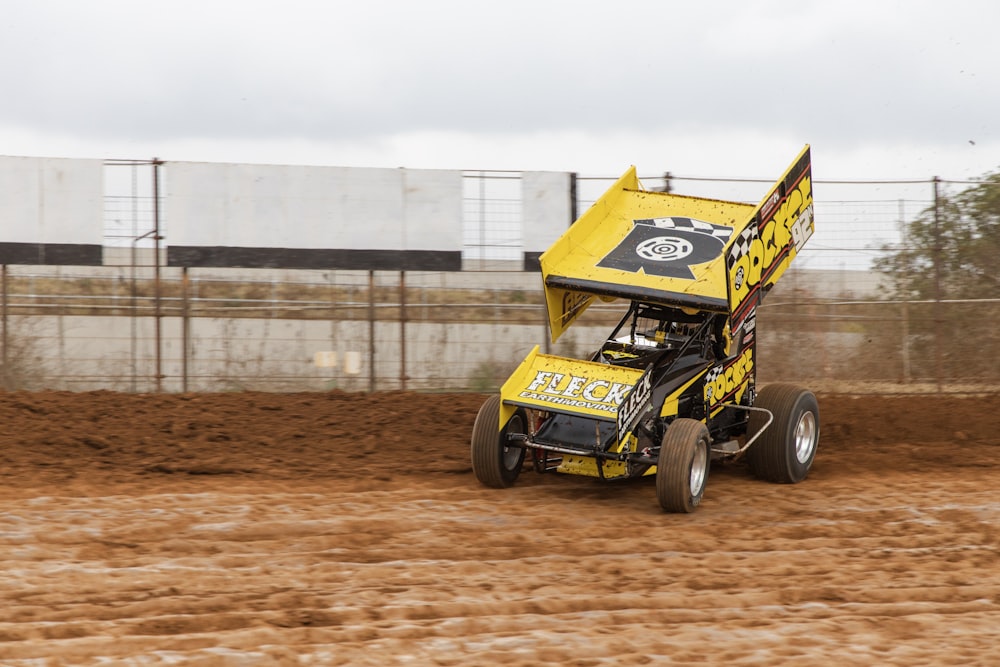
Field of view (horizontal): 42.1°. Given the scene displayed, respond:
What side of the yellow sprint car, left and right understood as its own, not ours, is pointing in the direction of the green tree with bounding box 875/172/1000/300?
back

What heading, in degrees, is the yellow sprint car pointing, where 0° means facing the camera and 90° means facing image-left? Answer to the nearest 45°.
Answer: approximately 45°

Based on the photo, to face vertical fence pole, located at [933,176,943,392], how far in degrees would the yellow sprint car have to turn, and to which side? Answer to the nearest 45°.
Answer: approximately 180°
